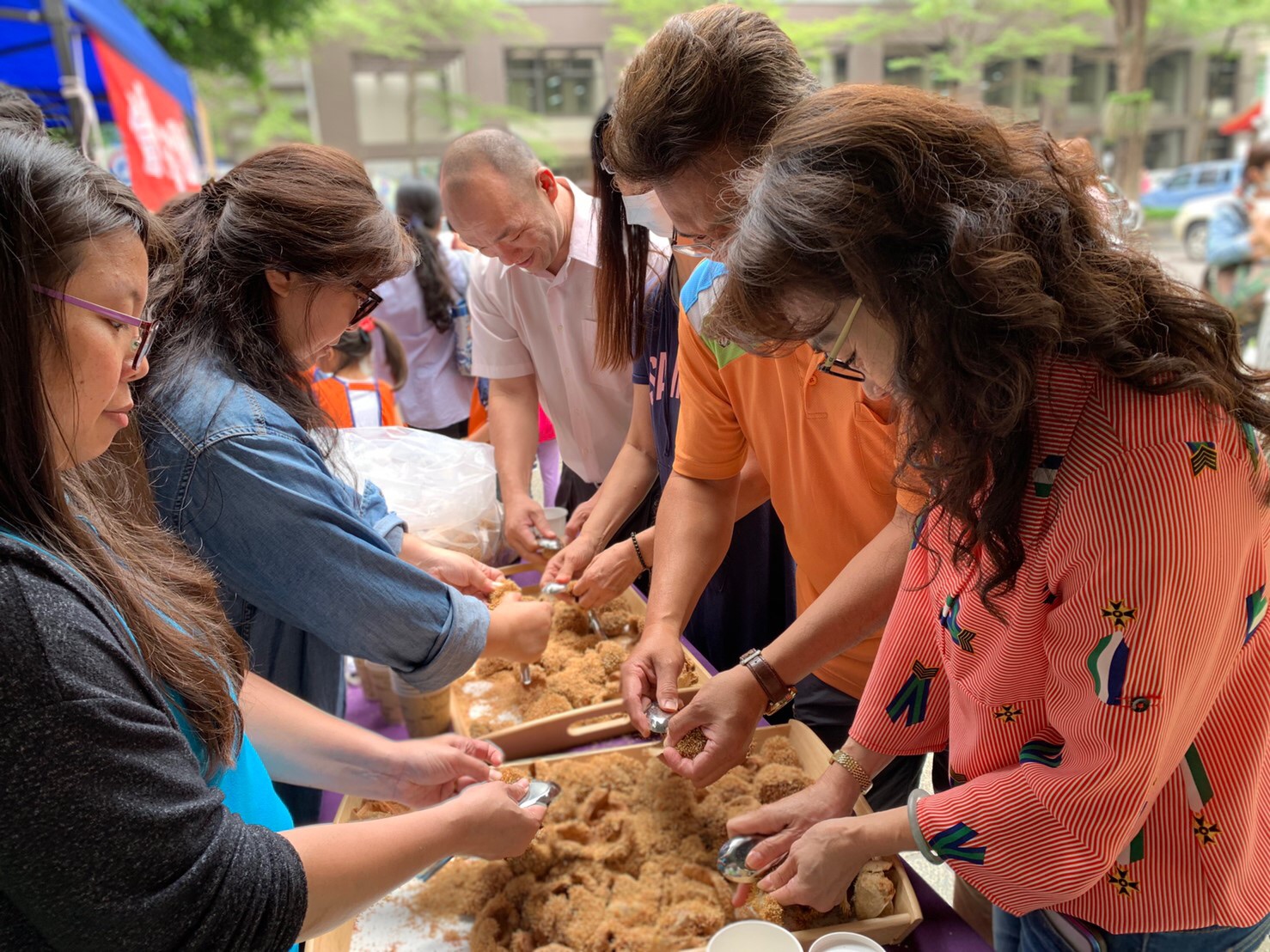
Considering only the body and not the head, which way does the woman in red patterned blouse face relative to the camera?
to the viewer's left

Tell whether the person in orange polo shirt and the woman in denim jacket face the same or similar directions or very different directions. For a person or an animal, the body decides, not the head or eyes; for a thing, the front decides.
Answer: very different directions

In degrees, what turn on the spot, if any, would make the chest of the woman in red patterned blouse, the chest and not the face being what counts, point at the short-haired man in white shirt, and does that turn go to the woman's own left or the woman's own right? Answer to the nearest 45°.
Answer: approximately 45° to the woman's own right

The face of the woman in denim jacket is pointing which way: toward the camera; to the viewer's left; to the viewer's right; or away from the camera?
to the viewer's right

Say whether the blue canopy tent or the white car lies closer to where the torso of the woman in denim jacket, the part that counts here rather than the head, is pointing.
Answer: the white car

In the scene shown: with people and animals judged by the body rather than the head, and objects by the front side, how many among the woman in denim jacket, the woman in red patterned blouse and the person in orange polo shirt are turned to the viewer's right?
1

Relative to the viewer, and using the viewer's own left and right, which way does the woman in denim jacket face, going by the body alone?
facing to the right of the viewer

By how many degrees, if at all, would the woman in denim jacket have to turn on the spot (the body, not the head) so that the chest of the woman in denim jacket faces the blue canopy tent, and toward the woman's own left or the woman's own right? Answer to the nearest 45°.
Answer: approximately 90° to the woman's own left

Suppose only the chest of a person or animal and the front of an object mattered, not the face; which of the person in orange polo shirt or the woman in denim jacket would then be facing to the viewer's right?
the woman in denim jacket

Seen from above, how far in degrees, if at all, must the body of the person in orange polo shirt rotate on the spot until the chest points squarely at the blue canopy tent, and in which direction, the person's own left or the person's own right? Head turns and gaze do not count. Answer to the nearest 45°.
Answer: approximately 90° to the person's own right
